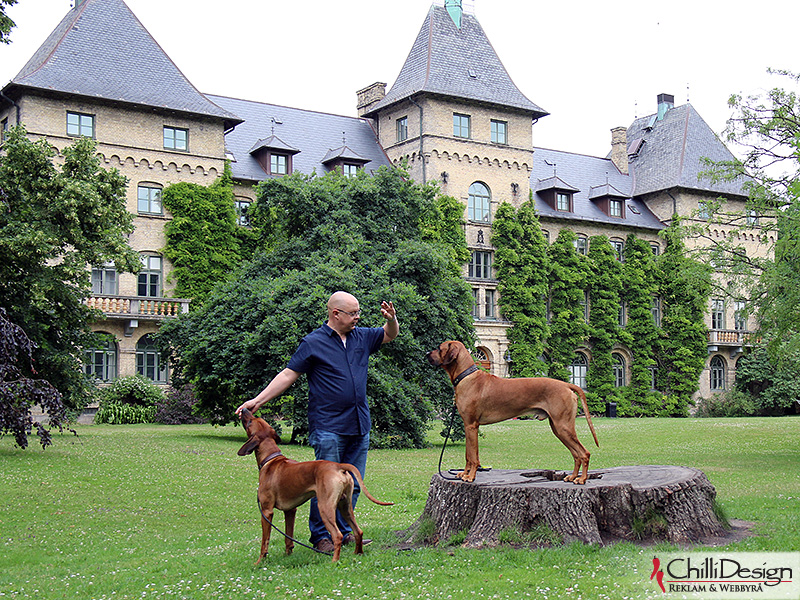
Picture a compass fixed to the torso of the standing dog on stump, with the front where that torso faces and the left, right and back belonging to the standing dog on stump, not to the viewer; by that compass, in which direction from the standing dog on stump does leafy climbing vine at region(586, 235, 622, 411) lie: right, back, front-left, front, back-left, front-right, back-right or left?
right

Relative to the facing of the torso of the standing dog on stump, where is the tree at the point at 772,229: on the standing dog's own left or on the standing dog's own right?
on the standing dog's own right

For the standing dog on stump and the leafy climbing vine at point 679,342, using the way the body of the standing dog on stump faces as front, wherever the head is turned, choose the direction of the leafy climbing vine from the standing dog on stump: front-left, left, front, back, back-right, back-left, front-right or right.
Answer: right

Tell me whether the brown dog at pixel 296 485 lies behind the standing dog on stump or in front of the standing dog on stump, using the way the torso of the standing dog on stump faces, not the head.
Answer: in front

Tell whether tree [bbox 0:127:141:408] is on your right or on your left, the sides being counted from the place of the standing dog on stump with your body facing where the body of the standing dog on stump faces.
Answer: on your right

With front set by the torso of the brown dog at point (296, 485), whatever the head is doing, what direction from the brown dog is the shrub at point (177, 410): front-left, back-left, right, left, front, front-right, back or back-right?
front-right

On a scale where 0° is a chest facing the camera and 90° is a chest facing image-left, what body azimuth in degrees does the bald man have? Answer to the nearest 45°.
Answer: approximately 315°

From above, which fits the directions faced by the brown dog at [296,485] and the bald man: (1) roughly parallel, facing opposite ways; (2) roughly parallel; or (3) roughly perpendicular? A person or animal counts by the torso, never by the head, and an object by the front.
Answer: roughly parallel, facing opposite ways

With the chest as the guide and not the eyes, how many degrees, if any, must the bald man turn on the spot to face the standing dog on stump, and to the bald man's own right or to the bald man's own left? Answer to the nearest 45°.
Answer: approximately 45° to the bald man's own left

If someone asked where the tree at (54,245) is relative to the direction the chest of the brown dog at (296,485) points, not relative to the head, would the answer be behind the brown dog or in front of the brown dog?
in front

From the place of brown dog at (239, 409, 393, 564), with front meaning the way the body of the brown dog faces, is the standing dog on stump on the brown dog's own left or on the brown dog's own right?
on the brown dog's own right

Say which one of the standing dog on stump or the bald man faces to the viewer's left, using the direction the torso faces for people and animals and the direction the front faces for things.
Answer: the standing dog on stump

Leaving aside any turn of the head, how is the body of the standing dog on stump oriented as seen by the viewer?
to the viewer's left

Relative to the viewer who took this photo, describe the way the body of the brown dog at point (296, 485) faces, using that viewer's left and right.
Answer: facing away from the viewer and to the left of the viewer

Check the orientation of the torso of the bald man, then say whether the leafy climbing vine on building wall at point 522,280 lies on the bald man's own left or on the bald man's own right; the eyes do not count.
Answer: on the bald man's own left

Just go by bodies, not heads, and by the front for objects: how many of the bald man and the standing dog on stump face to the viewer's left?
1

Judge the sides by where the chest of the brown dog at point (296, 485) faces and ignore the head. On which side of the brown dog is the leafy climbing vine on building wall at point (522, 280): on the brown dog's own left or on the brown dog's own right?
on the brown dog's own right
